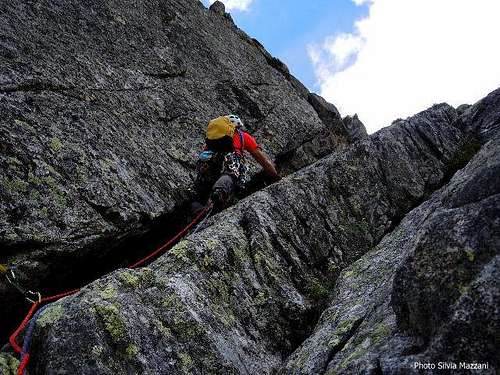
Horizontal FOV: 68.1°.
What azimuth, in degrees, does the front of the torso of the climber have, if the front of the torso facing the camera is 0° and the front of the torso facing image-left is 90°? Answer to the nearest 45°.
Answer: approximately 225°
